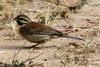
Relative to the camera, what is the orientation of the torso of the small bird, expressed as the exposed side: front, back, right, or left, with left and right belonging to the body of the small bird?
left
